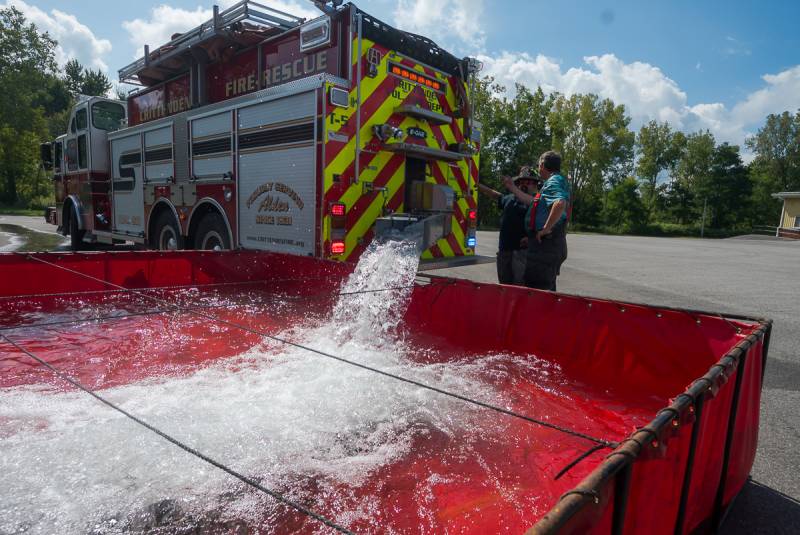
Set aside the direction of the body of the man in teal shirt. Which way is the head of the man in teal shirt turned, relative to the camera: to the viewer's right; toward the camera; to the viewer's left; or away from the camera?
to the viewer's left

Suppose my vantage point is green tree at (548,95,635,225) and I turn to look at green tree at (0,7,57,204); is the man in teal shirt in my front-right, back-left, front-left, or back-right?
front-left

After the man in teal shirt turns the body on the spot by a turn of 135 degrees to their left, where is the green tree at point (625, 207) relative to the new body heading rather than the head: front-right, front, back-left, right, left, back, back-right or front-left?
back-left

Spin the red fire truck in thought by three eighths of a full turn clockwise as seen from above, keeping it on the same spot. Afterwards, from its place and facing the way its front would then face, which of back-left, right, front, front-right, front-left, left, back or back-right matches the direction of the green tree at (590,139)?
front-left

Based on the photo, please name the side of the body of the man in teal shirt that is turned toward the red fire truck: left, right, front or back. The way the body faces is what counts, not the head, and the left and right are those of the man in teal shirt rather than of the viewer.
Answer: front

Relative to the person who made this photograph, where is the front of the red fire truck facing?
facing away from the viewer and to the left of the viewer

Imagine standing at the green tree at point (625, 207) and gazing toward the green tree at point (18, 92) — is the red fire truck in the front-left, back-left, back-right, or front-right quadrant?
front-left

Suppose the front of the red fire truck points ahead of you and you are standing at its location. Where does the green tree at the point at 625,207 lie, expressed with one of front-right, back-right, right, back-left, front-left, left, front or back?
right

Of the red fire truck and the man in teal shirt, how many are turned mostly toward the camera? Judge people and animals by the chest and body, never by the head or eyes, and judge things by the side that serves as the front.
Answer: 0

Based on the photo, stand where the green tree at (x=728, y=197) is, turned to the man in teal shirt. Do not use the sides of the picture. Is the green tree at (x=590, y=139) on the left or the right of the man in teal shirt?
right

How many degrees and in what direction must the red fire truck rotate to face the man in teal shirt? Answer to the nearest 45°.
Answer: approximately 180°

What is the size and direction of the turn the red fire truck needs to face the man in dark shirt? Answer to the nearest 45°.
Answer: approximately 180°

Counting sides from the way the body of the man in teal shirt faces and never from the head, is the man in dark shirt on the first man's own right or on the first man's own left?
on the first man's own right

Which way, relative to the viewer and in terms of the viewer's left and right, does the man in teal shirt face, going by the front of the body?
facing to the left of the viewer

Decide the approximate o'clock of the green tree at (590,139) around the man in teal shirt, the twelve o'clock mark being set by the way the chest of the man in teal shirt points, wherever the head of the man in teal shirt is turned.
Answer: The green tree is roughly at 3 o'clock from the man in teal shirt.
